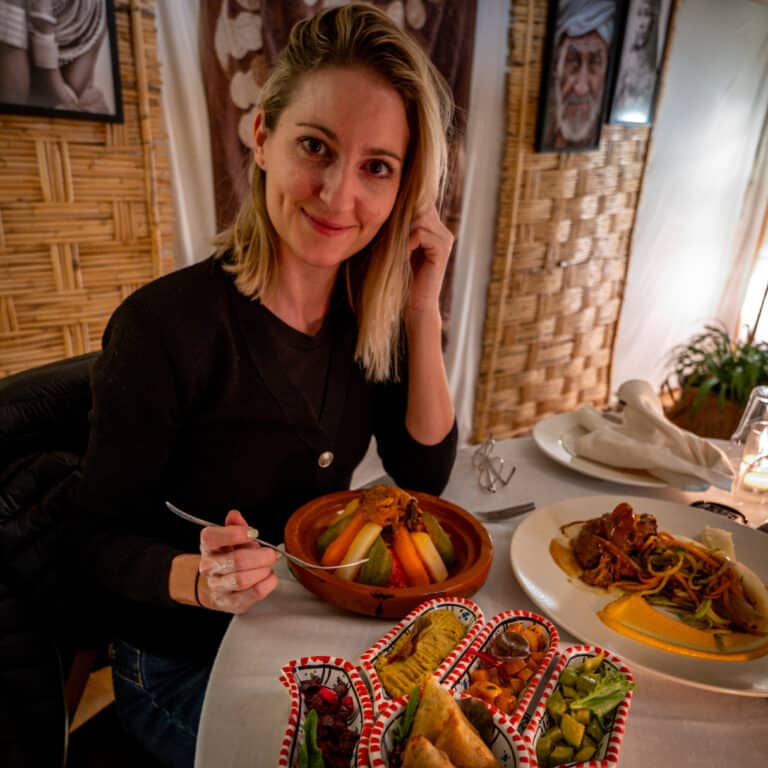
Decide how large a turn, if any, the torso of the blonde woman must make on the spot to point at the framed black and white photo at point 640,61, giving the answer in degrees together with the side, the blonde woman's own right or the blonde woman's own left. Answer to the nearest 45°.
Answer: approximately 90° to the blonde woman's own left

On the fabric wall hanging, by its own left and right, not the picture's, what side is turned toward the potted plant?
left

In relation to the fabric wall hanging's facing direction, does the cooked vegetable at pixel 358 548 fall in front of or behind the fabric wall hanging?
in front

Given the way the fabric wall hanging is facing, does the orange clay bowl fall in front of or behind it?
in front

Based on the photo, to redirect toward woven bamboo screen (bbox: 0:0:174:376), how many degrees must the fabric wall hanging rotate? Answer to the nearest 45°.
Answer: approximately 45° to its right

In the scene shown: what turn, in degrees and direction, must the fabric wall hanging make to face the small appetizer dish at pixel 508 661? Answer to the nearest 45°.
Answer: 0° — it already faces it

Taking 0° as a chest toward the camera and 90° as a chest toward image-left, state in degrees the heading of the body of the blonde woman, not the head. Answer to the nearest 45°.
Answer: approximately 315°

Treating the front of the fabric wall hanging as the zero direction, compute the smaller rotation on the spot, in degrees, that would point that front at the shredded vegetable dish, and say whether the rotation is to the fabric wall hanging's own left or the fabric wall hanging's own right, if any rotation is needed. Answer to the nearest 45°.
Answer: approximately 45° to the fabric wall hanging's own left
